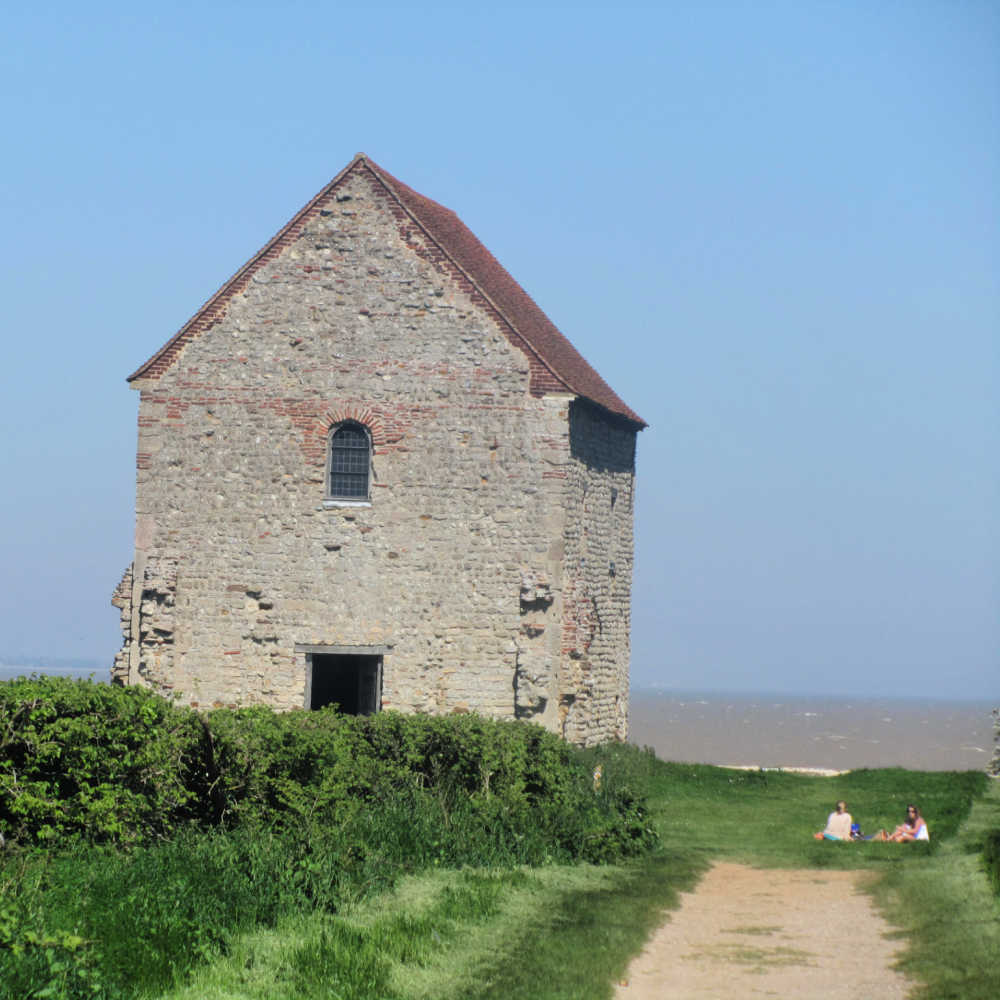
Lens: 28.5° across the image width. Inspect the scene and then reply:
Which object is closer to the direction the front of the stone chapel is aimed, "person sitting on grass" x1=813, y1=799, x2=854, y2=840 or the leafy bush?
the leafy bush

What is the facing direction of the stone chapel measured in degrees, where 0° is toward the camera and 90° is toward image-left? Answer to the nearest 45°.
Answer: approximately 0°

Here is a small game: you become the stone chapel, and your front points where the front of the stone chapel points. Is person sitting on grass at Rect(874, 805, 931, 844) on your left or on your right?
on your left

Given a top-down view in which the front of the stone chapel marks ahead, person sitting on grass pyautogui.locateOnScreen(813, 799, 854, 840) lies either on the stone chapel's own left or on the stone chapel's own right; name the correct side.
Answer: on the stone chapel's own left

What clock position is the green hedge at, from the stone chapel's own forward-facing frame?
The green hedge is roughly at 12 o'clock from the stone chapel.
